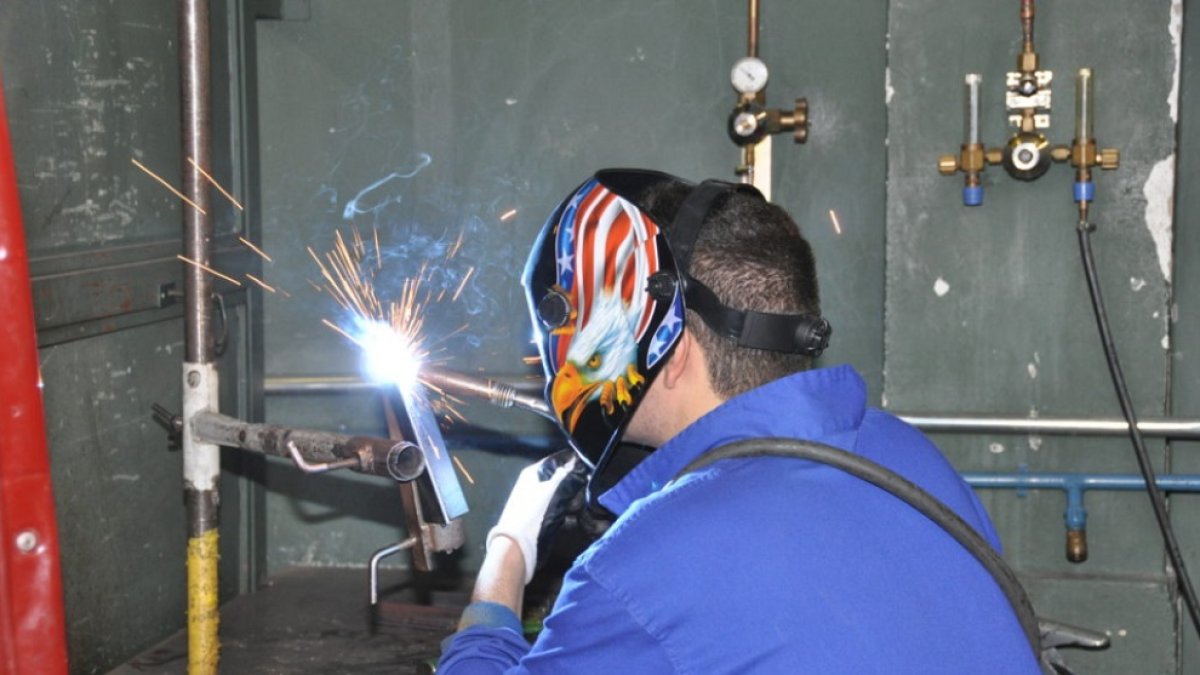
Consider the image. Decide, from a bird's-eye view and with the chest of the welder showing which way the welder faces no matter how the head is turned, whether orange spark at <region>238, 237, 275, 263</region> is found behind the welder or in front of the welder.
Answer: in front

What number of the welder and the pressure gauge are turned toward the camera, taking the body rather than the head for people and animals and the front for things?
1

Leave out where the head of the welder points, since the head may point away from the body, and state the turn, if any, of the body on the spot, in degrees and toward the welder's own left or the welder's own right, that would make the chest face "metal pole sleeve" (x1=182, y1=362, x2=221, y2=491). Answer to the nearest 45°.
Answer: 0° — they already face it

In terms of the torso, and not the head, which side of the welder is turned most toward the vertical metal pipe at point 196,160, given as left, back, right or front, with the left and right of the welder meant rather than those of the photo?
front

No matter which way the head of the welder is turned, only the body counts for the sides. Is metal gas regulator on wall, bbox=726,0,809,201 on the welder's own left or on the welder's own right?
on the welder's own right

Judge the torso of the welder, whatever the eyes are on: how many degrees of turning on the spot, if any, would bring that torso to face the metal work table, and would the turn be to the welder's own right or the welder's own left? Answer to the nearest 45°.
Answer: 0° — they already face it

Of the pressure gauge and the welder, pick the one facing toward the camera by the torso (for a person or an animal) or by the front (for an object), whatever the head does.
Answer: the pressure gauge

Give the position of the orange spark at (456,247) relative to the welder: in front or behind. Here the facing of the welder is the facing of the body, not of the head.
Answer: in front

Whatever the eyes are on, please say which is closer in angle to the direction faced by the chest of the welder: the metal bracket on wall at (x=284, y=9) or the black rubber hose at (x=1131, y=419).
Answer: the metal bracket on wall

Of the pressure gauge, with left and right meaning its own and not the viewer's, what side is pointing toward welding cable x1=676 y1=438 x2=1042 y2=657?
front

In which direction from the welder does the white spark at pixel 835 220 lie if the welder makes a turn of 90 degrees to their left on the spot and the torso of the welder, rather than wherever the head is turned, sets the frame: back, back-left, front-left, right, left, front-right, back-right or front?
back-right

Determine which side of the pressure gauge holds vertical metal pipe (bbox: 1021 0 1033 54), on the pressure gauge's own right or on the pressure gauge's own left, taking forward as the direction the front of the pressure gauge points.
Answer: on the pressure gauge's own left

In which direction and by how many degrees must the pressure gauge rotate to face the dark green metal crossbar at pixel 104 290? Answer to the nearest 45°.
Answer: approximately 45° to its right

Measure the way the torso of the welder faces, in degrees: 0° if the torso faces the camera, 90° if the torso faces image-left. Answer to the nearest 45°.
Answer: approximately 135°

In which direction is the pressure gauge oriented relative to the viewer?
toward the camera
